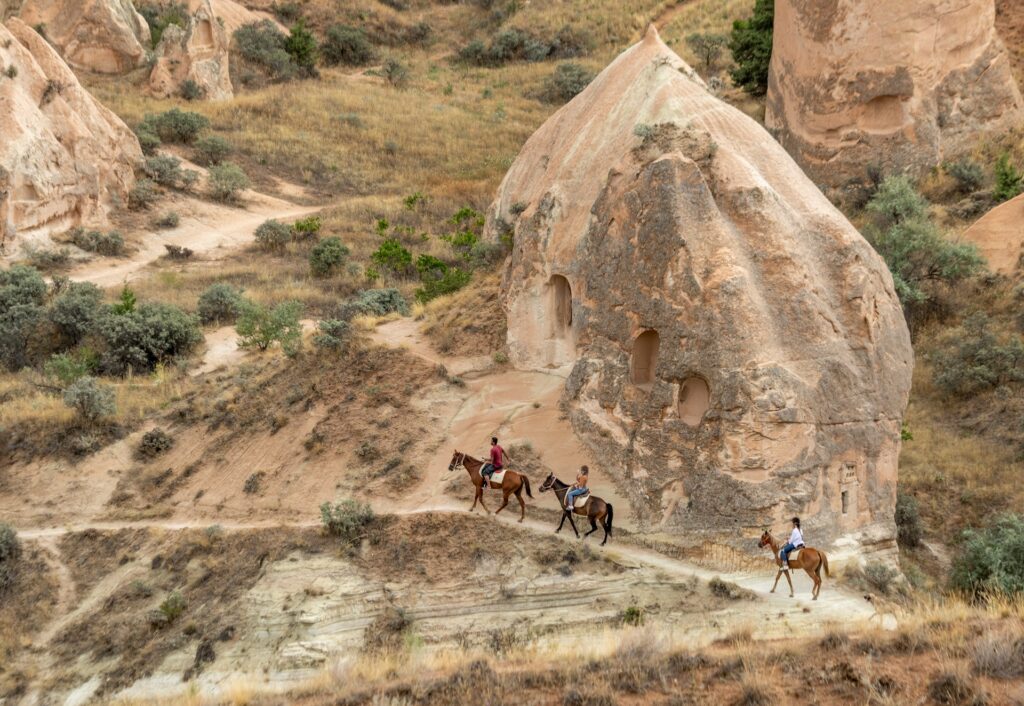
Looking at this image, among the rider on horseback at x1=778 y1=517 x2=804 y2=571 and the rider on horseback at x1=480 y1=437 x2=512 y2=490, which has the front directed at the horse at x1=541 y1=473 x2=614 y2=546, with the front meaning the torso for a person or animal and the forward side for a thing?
the rider on horseback at x1=778 y1=517 x2=804 y2=571

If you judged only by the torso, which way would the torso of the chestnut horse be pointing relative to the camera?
to the viewer's left

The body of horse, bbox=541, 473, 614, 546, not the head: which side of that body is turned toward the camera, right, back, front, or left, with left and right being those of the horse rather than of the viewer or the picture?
left

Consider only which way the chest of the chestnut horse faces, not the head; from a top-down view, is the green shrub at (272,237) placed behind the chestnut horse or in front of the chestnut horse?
in front

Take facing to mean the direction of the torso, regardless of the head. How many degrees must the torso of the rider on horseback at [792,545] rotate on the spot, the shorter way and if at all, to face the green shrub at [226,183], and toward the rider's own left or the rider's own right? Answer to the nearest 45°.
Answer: approximately 45° to the rider's own right

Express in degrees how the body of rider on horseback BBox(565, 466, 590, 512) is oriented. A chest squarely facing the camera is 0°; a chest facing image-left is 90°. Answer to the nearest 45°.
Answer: approximately 90°

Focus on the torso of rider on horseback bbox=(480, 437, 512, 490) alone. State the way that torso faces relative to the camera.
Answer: to the viewer's left

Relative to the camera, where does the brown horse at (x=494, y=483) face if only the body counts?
to the viewer's left
